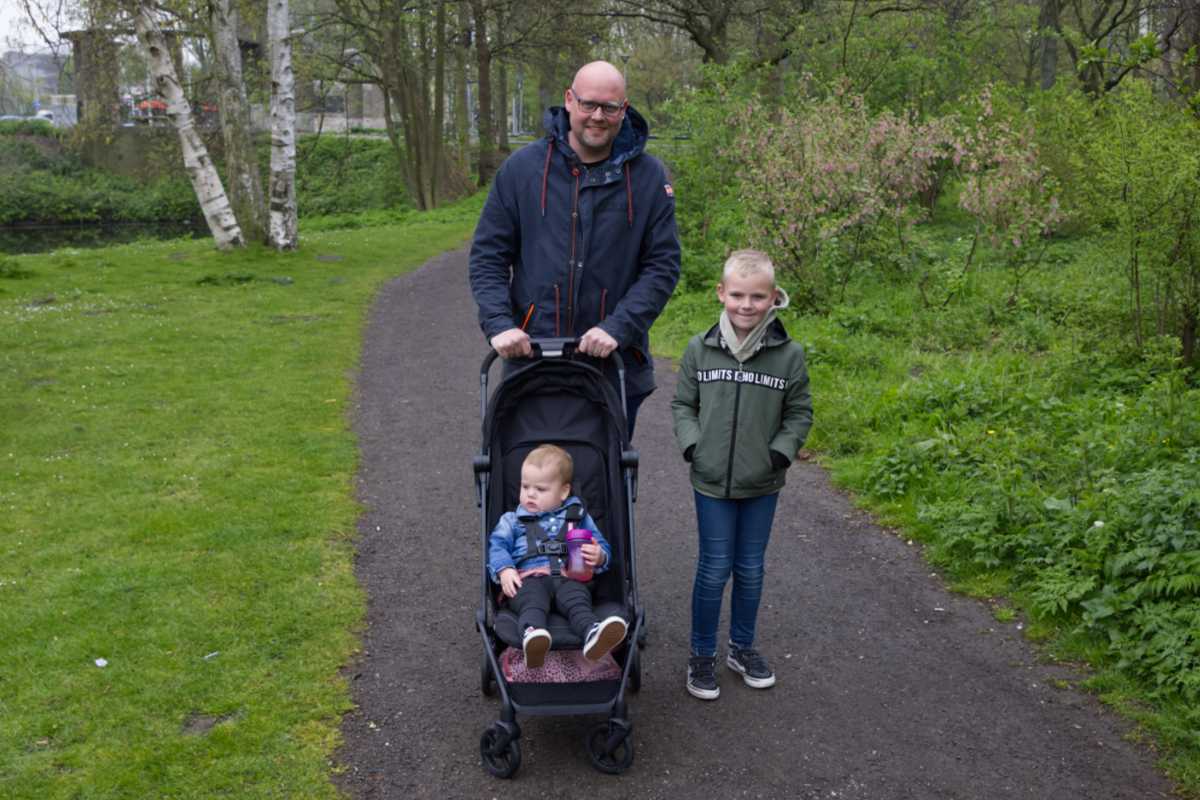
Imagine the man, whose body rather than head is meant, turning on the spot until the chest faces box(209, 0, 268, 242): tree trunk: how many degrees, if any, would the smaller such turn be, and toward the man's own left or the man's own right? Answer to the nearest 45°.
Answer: approximately 180°

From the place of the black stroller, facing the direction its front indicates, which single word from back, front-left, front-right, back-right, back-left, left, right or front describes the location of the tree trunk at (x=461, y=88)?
back

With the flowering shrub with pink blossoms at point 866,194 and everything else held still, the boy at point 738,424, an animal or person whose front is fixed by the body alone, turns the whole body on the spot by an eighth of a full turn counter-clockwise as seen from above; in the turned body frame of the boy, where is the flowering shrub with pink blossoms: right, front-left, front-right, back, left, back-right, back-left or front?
back-left

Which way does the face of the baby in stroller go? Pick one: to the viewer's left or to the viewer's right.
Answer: to the viewer's left

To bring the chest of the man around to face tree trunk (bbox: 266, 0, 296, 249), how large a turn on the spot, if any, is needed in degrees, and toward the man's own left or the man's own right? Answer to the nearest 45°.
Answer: approximately 180°

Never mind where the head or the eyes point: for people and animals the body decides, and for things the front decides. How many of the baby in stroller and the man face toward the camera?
2

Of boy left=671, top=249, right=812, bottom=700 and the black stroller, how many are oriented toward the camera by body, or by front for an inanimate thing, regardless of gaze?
2
